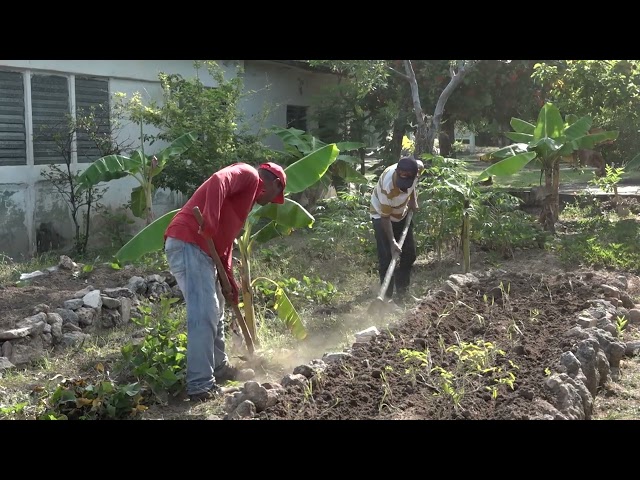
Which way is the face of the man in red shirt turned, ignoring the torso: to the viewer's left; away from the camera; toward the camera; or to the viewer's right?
to the viewer's right

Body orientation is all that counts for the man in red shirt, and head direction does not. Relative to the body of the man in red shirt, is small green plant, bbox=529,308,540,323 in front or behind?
in front

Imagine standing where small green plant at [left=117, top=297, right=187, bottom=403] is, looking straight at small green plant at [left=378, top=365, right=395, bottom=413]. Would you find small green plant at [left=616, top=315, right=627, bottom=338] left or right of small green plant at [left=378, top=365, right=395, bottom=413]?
left

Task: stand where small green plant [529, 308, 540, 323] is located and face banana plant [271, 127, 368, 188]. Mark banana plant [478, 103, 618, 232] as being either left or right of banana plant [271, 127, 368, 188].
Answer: right

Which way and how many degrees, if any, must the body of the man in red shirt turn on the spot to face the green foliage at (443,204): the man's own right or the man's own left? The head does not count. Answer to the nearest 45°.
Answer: approximately 45° to the man's own left

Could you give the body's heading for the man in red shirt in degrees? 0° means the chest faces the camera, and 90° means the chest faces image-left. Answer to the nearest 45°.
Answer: approximately 270°

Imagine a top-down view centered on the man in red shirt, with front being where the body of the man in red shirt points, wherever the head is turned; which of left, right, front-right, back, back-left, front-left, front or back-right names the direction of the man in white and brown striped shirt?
front-left

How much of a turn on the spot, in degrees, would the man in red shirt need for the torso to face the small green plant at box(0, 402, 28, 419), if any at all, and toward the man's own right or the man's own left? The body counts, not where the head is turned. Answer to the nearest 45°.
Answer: approximately 180°

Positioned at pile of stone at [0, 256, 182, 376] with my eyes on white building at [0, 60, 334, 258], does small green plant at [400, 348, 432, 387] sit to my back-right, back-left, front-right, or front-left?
back-right

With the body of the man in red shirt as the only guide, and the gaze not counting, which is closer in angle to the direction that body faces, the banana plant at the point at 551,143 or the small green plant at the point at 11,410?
the banana plant

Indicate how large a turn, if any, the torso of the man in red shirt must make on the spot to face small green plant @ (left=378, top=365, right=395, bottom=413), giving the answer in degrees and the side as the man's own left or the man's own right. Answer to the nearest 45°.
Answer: approximately 45° to the man's own right
